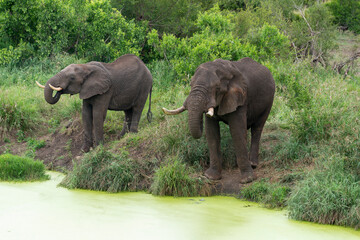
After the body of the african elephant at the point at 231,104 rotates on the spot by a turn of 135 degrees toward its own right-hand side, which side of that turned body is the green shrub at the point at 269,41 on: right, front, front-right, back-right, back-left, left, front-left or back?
front

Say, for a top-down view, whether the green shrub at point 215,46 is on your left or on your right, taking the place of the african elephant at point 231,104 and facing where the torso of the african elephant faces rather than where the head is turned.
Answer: on your right

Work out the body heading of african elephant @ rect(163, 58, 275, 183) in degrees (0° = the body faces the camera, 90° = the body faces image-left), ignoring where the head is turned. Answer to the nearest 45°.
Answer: approximately 45°

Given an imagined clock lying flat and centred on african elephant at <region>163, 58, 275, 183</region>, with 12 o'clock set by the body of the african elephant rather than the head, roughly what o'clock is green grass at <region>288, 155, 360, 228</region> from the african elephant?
The green grass is roughly at 9 o'clock from the african elephant.
